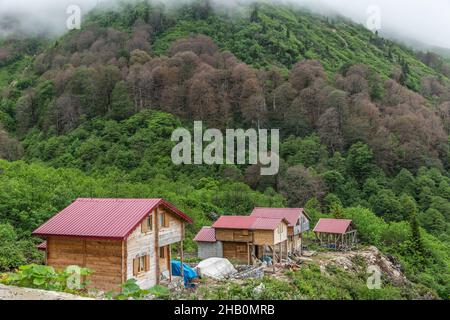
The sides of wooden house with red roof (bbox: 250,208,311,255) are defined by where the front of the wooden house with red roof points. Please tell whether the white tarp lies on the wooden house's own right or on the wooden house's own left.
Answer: on the wooden house's own right

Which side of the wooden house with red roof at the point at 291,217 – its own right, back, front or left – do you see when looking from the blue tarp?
right

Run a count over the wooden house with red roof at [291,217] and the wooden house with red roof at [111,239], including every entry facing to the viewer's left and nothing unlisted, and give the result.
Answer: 0

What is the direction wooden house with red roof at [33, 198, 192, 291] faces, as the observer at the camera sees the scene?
facing the viewer and to the right of the viewer

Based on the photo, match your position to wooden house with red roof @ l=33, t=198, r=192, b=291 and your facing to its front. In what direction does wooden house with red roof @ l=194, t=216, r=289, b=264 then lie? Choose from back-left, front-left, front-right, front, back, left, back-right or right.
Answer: left

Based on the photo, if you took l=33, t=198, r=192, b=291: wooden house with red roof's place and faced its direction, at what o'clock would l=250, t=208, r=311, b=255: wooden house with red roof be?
l=250, t=208, r=311, b=255: wooden house with red roof is roughly at 9 o'clock from l=33, t=198, r=192, b=291: wooden house with red roof.

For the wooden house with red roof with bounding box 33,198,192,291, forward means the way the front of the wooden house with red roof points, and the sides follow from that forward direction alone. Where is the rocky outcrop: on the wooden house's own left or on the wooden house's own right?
on the wooden house's own left

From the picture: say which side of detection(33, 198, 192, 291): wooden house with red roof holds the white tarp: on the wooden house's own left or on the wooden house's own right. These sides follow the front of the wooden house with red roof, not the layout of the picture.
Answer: on the wooden house's own left
